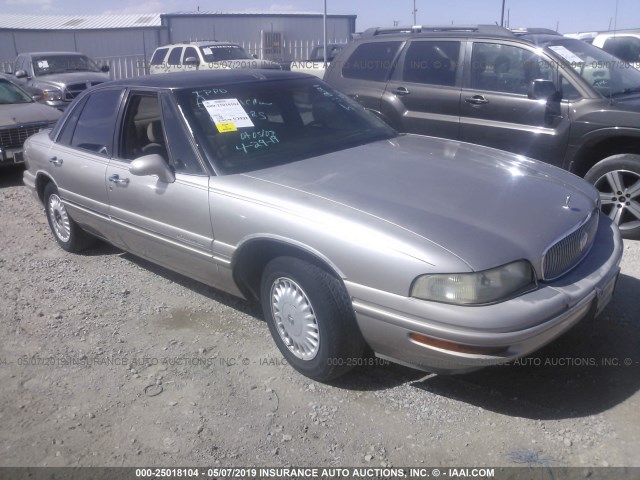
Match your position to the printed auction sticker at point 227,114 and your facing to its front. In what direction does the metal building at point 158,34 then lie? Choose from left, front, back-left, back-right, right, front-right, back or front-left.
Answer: back-left

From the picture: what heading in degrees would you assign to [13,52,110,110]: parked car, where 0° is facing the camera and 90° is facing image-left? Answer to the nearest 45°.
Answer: approximately 315°

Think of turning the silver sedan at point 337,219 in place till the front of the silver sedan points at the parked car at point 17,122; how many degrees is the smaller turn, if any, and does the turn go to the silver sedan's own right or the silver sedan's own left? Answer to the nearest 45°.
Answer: approximately 180°

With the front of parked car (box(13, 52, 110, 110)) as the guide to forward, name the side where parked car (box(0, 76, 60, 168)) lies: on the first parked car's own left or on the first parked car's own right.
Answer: on the first parked car's own right

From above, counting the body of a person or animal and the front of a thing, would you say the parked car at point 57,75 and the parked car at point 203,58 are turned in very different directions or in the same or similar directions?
same or similar directions

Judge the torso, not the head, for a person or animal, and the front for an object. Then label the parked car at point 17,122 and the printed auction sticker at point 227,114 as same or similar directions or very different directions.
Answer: same or similar directions

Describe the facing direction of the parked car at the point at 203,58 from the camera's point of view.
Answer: facing the viewer and to the right of the viewer

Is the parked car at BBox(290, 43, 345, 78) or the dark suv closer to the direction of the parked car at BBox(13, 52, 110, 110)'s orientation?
the dark suv

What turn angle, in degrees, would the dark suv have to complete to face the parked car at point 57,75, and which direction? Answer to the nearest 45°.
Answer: approximately 180°

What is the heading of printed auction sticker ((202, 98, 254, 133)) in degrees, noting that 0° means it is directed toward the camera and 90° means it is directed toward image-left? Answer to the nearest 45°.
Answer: approximately 315°

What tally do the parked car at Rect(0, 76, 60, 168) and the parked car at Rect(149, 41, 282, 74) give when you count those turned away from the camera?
0

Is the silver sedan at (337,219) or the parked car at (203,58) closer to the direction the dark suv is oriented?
the silver sedan

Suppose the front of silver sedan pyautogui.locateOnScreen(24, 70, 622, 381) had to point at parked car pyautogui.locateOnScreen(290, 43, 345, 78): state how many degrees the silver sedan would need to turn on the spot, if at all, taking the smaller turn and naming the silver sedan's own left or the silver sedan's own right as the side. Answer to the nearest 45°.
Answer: approximately 135° to the silver sedan's own left

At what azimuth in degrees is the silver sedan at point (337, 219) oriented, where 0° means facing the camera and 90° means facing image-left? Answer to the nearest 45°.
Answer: approximately 315°

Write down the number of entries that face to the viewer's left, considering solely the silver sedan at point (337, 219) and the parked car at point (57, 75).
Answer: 0
